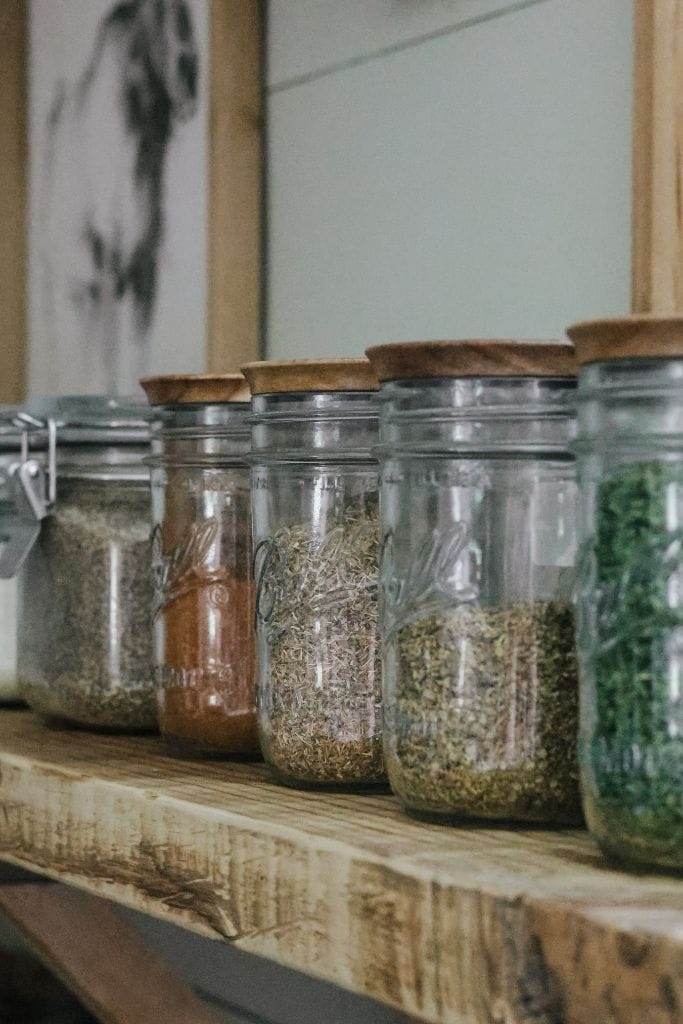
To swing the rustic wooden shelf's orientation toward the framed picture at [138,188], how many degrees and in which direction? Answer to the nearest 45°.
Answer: approximately 135° to its right

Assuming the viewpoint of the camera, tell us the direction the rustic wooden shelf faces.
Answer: facing the viewer and to the left of the viewer
